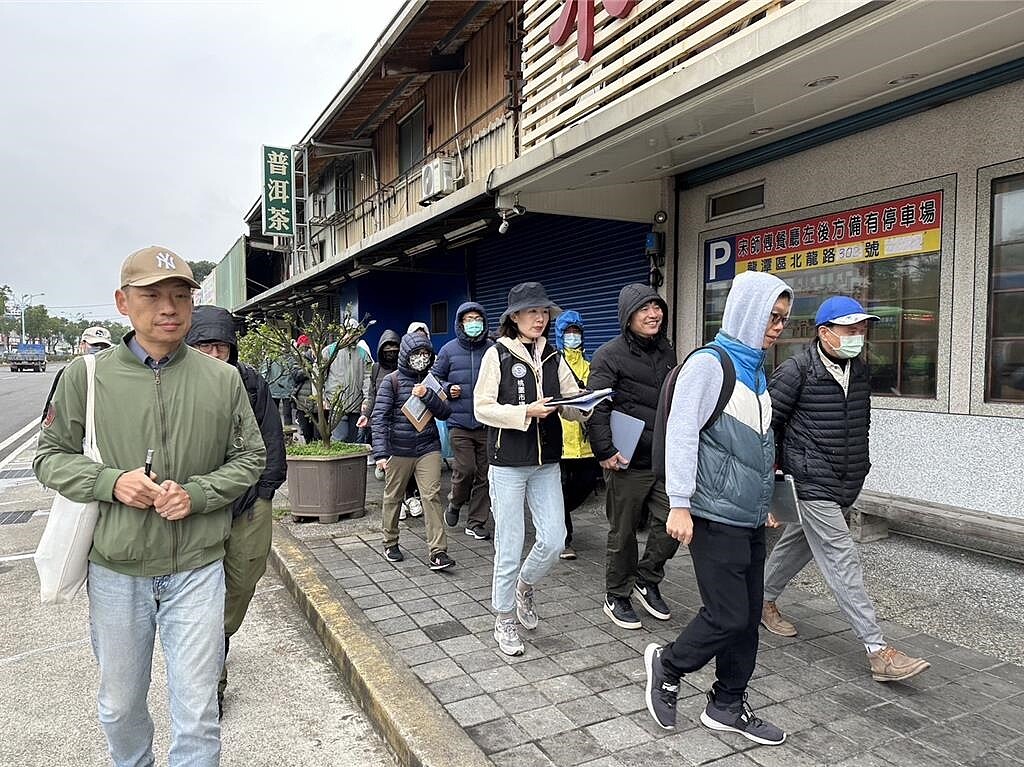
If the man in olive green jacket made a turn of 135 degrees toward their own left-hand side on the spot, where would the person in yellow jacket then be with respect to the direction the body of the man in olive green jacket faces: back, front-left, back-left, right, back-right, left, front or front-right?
front

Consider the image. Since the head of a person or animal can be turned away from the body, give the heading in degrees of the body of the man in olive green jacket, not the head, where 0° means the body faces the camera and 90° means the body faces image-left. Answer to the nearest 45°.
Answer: approximately 0°

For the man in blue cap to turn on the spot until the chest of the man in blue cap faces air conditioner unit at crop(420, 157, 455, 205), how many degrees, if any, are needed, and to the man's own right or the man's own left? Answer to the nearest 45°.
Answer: approximately 180°

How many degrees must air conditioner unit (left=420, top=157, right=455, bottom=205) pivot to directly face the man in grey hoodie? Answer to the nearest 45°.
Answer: approximately 45° to its left

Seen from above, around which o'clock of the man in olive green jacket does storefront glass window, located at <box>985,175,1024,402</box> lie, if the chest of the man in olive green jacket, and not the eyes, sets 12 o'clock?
The storefront glass window is roughly at 9 o'clock from the man in olive green jacket.

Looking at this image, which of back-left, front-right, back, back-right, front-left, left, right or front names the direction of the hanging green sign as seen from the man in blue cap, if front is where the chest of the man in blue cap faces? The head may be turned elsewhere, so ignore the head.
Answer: back

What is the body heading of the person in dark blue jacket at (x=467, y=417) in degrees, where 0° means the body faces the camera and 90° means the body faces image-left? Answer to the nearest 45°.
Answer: approximately 0°

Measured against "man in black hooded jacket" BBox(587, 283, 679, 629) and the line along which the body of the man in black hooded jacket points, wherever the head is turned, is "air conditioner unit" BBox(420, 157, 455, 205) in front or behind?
behind

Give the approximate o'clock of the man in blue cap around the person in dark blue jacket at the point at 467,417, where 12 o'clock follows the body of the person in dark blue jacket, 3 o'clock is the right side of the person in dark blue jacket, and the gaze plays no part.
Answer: The man in blue cap is roughly at 11 o'clock from the person in dark blue jacket.

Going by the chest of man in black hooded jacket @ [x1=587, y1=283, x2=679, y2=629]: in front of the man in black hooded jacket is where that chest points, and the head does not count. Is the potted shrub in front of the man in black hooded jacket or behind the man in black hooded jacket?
behind

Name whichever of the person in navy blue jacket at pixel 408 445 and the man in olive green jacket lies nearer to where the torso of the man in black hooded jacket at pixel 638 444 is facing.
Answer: the man in olive green jacket
